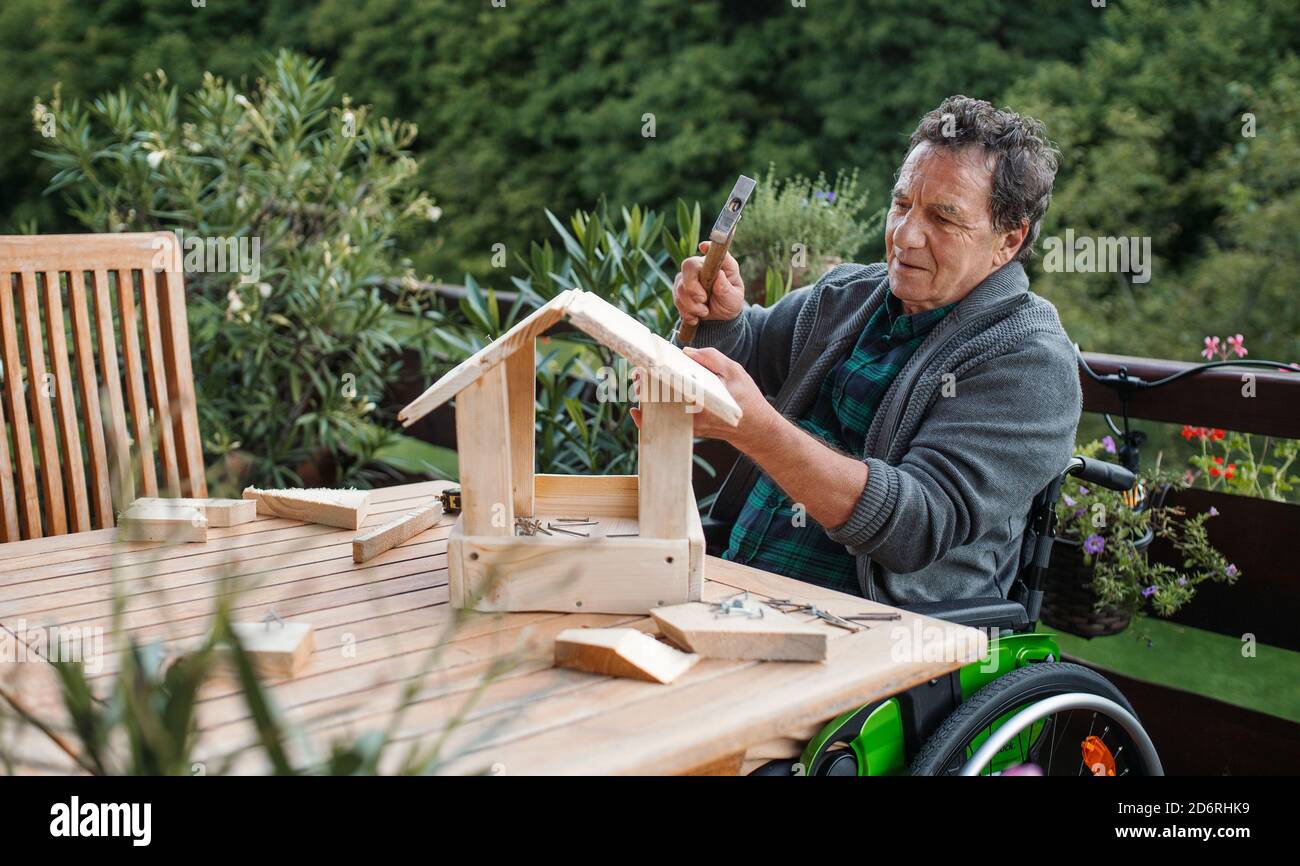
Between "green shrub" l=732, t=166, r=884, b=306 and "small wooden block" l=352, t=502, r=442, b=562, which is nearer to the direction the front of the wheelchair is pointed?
the small wooden block

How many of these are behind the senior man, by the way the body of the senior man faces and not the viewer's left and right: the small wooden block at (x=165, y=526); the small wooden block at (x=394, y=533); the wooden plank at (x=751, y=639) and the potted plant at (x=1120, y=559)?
1

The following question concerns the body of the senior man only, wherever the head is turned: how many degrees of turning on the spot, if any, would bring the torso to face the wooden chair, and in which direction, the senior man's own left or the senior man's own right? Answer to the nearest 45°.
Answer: approximately 45° to the senior man's own right

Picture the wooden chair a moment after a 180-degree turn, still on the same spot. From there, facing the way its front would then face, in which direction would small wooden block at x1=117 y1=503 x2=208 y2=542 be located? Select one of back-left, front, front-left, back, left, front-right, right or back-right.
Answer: back-left

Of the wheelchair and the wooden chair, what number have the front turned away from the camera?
0

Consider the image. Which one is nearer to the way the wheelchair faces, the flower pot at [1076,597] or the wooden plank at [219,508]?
the wooden plank

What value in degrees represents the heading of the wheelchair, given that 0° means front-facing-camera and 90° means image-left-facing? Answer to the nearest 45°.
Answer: approximately 45°

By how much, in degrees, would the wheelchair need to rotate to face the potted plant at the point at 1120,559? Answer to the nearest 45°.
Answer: approximately 135° to its right

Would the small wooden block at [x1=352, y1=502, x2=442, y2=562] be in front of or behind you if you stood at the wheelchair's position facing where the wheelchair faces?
in front

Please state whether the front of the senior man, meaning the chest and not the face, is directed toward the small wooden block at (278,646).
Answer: yes

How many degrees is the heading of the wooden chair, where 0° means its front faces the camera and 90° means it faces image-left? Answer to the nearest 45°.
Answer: approximately 315°

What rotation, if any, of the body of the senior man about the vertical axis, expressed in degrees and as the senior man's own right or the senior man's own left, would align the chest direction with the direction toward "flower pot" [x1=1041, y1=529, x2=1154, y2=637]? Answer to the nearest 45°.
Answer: approximately 180°

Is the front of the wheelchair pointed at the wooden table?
yes

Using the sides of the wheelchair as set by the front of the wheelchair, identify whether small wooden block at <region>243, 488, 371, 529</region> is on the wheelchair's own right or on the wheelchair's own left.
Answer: on the wheelchair's own right

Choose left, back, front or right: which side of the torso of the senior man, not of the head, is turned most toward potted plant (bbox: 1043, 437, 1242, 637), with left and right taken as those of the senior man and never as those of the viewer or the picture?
back

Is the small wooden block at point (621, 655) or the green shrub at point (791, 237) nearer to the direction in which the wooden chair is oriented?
the small wooden block

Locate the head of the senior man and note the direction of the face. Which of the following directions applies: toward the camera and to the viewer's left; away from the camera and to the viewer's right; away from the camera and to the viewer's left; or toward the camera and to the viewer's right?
toward the camera and to the viewer's left
